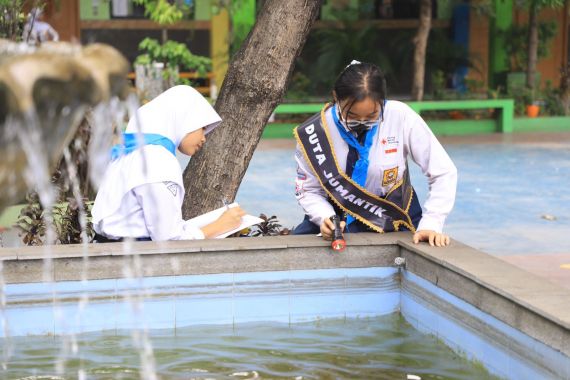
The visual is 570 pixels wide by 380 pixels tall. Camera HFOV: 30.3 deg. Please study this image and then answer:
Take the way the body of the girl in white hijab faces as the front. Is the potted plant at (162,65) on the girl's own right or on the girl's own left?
on the girl's own left

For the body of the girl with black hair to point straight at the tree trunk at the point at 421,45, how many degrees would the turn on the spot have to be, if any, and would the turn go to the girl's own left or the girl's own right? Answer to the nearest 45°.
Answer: approximately 180°

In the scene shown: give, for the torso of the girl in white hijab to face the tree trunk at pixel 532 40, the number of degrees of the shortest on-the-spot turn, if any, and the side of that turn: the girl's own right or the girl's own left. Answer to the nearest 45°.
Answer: approximately 45° to the girl's own left

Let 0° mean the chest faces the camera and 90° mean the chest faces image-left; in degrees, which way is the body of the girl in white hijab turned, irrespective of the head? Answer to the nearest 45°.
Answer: approximately 270°

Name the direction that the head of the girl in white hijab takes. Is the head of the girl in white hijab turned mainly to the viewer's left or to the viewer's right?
to the viewer's right

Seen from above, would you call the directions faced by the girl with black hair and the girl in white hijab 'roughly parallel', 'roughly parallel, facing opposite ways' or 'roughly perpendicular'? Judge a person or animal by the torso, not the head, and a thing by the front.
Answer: roughly perpendicular

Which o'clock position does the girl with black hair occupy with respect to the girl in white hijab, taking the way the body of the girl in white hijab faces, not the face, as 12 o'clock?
The girl with black hair is roughly at 12 o'clock from the girl in white hijab.

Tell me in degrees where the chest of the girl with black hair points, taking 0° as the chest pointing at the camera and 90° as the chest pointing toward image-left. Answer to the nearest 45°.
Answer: approximately 0°

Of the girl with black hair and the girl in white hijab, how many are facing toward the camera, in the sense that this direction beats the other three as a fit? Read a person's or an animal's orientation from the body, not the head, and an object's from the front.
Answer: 1

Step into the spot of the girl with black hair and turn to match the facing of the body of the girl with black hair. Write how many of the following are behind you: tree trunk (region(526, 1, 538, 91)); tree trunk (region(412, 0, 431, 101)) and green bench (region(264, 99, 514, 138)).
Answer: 3
